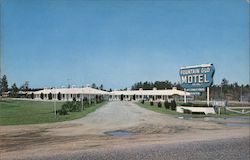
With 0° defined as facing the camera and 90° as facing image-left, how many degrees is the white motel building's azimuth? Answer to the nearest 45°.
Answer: approximately 0°

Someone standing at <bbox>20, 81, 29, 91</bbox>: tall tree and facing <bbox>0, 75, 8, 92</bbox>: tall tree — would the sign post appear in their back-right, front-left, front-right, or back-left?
back-left

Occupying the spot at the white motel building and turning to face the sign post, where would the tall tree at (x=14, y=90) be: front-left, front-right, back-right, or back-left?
back-right
